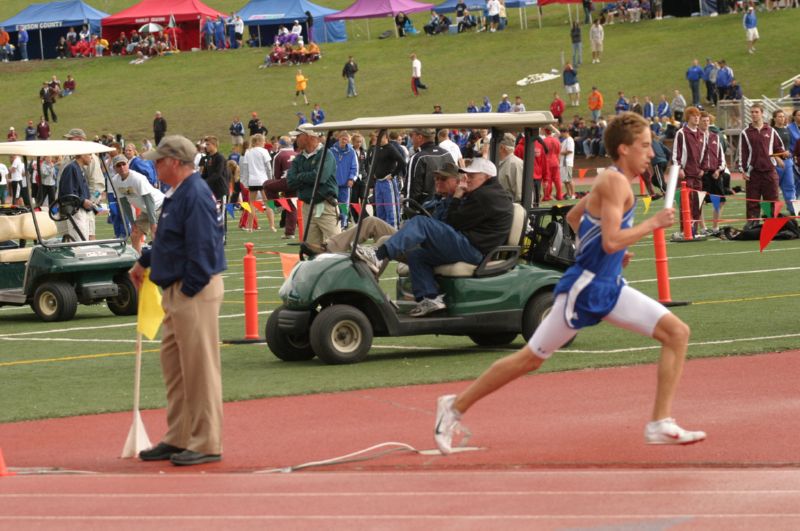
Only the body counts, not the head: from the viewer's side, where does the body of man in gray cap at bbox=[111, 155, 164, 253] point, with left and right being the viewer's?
facing the viewer and to the left of the viewer

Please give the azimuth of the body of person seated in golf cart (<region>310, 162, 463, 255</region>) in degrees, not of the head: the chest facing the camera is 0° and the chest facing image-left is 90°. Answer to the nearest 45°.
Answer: approximately 90°

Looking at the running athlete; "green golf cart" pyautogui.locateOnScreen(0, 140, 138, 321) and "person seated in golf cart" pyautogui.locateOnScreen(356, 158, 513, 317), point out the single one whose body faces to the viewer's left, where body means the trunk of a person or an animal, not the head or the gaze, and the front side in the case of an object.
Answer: the person seated in golf cart

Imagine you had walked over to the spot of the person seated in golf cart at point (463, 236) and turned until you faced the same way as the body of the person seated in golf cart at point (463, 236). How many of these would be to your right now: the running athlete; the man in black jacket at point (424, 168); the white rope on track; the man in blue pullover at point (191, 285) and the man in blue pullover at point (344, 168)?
2

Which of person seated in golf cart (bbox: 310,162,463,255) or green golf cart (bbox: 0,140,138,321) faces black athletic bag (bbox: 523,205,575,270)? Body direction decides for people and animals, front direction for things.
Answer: the green golf cart

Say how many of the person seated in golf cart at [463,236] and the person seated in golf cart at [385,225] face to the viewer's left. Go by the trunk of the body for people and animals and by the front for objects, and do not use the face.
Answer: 2

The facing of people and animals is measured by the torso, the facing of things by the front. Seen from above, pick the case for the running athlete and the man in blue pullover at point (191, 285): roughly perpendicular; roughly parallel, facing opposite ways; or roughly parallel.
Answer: roughly parallel, facing opposite ways

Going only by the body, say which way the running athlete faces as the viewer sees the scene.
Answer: to the viewer's right

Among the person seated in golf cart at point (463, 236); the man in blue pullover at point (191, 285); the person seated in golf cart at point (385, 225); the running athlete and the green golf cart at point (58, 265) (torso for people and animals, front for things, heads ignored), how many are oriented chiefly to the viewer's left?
3

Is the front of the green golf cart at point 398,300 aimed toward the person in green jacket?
no

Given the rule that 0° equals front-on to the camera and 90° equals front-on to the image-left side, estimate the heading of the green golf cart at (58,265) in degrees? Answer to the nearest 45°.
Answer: approximately 315°

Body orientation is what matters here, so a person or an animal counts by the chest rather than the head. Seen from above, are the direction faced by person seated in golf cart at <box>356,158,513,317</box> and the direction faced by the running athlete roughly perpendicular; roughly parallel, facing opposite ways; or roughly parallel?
roughly parallel, facing opposite ways

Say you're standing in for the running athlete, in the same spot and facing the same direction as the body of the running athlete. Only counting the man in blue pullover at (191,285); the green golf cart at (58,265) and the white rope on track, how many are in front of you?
0

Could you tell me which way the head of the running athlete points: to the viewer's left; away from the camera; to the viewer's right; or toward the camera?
to the viewer's right

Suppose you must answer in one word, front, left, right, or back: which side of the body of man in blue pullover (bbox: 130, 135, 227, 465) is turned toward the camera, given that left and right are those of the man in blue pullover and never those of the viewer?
left

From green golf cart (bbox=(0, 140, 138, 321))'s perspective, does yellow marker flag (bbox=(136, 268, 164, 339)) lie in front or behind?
in front

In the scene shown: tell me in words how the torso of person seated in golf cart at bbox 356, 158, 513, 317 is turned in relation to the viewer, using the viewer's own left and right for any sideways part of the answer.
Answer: facing to the left of the viewer

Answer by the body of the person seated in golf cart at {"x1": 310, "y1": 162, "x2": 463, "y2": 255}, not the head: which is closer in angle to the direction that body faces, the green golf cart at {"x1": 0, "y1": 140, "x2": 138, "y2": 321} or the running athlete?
the green golf cart

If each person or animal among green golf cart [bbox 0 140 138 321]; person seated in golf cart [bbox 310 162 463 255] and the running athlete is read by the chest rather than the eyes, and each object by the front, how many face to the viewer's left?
1
